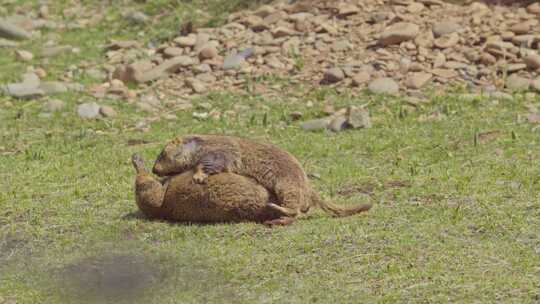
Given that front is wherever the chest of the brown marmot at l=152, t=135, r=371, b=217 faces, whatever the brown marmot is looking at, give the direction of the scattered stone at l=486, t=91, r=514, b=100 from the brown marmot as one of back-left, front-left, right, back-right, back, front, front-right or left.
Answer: back-right

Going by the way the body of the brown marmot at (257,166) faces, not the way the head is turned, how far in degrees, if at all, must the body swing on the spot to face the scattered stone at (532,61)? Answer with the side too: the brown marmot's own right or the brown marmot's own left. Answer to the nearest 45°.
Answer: approximately 135° to the brown marmot's own right

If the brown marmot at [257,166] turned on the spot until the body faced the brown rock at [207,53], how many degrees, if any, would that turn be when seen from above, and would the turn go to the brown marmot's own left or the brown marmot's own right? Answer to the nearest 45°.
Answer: approximately 90° to the brown marmot's own right

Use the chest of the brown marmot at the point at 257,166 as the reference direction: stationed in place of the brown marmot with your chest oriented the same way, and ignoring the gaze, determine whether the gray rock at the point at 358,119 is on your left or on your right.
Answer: on your right

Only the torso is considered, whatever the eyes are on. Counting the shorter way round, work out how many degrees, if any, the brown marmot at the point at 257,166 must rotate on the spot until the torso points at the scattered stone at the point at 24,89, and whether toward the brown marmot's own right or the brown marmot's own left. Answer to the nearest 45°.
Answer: approximately 45° to the brown marmot's own right

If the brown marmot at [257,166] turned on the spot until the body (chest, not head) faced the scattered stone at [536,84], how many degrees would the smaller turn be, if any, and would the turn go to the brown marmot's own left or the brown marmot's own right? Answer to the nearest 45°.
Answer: approximately 135° to the brown marmot's own right

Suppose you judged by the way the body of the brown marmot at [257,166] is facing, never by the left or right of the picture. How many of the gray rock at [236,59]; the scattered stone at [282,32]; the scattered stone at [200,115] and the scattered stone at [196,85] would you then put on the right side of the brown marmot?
4

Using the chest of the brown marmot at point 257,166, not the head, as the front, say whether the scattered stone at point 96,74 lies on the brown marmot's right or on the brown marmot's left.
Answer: on the brown marmot's right

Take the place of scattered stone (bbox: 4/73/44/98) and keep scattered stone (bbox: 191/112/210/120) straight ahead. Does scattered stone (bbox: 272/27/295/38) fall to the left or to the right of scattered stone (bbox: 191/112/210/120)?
left

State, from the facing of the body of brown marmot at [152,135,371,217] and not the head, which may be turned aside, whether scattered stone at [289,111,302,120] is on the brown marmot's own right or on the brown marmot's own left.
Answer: on the brown marmot's own right

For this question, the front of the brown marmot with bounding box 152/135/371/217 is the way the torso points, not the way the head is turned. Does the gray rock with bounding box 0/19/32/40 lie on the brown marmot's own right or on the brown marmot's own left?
on the brown marmot's own right

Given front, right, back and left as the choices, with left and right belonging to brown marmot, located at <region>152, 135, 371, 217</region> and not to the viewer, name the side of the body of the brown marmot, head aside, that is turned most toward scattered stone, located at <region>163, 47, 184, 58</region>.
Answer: right

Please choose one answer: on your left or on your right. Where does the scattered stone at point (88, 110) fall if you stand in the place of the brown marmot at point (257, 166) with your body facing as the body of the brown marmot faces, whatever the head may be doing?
on your right

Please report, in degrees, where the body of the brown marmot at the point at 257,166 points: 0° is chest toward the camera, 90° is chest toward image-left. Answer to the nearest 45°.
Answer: approximately 90°

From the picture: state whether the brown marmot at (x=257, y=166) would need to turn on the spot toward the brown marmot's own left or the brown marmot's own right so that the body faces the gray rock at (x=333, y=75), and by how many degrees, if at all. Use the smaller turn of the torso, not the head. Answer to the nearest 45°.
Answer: approximately 90° to the brown marmot's own right
